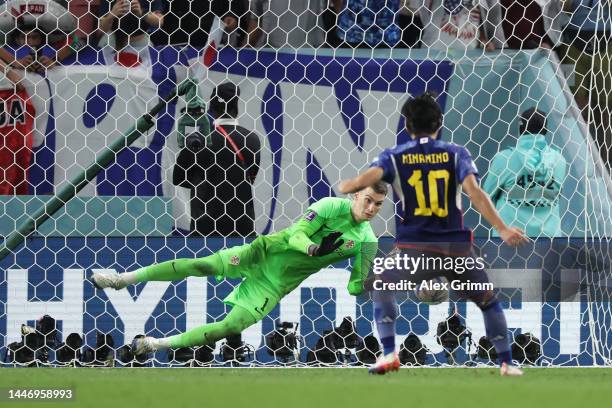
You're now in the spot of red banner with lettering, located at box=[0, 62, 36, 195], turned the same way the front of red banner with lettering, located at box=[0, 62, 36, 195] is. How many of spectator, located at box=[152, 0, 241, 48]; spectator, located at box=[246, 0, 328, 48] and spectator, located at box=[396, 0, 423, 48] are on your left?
3

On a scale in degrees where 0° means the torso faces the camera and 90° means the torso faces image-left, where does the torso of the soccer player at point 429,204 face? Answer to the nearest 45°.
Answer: approximately 180°

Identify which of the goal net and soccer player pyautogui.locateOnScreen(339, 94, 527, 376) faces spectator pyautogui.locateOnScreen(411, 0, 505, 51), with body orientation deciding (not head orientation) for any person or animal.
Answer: the soccer player

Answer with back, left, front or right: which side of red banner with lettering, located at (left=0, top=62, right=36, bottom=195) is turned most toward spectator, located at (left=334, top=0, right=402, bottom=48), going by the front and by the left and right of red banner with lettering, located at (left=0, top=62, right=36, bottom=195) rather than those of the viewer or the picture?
left

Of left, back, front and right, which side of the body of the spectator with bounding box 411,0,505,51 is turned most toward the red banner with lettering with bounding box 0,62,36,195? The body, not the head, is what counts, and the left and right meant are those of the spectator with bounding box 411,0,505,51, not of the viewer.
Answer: right

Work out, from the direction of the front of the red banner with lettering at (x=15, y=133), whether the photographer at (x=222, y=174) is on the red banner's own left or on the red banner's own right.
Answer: on the red banner's own left
